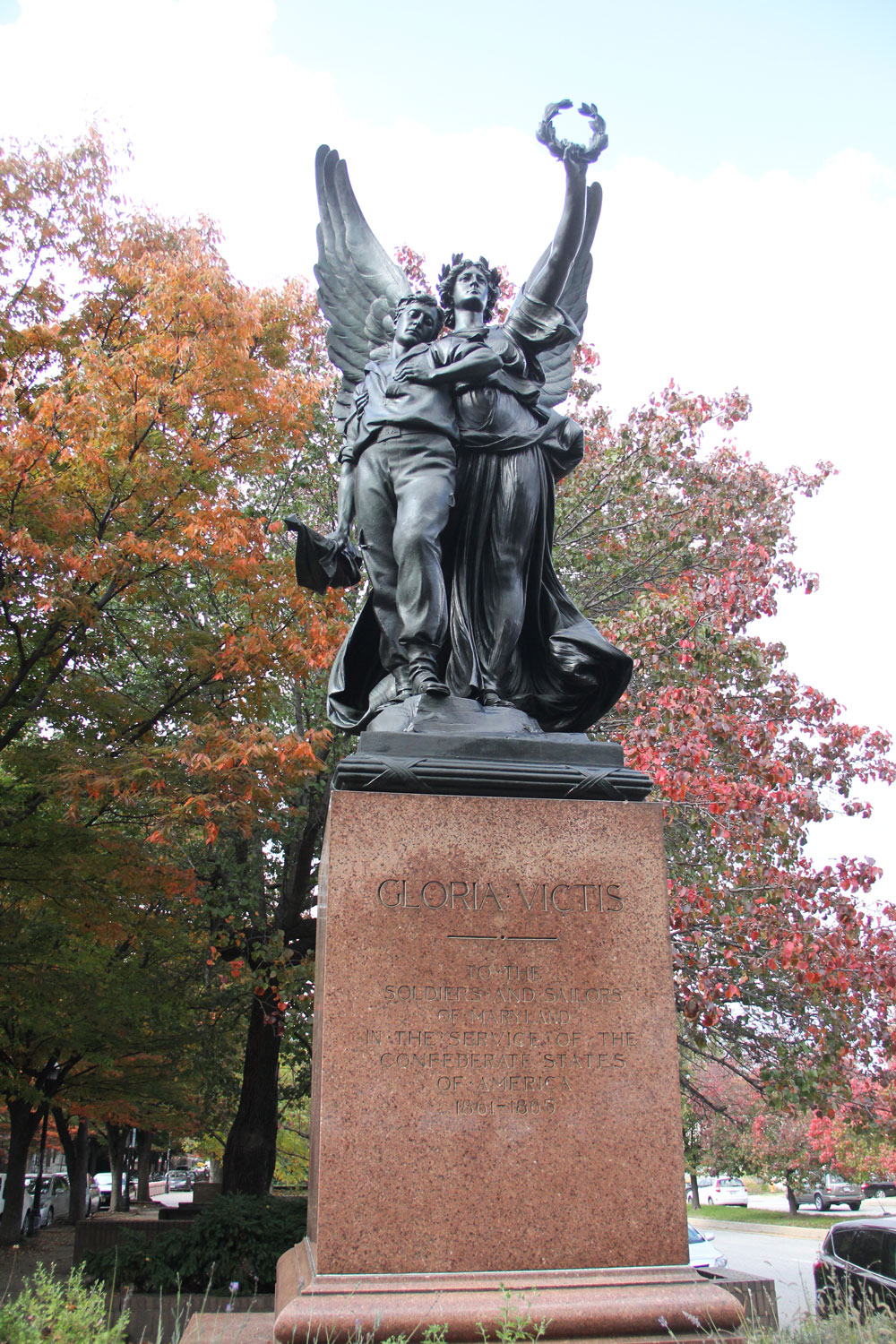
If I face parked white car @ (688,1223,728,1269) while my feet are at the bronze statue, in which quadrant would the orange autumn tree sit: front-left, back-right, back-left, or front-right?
front-left

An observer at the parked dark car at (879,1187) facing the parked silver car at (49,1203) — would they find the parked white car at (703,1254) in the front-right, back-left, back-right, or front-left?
front-left

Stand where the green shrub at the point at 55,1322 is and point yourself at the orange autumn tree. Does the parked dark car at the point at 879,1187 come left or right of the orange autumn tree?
right

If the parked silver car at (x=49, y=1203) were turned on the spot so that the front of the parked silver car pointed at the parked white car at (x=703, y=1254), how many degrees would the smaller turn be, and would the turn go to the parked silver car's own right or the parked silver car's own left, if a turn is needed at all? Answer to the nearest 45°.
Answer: approximately 45° to the parked silver car's own left

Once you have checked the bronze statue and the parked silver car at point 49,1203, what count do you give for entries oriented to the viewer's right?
0

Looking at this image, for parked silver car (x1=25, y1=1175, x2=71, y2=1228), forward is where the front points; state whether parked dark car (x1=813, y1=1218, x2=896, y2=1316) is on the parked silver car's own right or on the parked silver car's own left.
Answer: on the parked silver car's own left

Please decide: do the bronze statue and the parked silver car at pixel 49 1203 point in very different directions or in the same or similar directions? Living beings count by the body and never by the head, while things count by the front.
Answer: same or similar directions

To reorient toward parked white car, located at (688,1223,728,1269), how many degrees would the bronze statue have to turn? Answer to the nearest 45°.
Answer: approximately 180°

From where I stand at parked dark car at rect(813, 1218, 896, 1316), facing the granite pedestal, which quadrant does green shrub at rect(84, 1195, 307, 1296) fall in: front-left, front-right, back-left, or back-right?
front-right

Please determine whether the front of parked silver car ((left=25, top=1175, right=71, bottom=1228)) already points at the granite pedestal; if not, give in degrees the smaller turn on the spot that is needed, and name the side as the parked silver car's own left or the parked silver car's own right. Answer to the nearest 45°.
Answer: approximately 45° to the parked silver car's own left

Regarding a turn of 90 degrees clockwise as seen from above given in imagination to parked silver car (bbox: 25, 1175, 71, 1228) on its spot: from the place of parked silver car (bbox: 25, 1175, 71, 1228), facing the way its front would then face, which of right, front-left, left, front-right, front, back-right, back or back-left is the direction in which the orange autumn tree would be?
back-left

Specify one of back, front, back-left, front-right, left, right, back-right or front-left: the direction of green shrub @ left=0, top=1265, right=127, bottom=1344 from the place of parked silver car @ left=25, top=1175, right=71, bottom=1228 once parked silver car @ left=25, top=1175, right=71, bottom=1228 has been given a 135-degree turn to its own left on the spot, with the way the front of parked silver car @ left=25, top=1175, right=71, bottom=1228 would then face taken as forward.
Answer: right

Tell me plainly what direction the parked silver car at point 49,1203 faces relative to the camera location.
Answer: facing the viewer and to the left of the viewer

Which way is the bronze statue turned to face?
toward the camera
